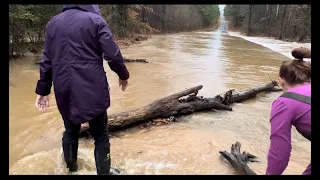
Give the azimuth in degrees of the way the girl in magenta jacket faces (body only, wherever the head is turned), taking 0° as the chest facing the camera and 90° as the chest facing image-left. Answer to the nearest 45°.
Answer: approximately 135°
